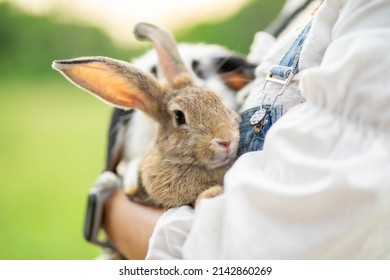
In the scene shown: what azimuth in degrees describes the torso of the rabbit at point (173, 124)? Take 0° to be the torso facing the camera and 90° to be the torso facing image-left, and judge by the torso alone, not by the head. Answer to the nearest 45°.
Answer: approximately 315°

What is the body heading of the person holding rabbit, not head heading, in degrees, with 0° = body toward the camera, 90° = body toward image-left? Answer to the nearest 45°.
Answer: approximately 45°
